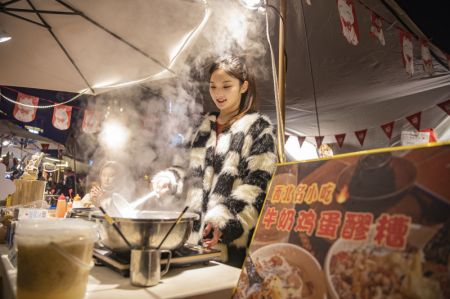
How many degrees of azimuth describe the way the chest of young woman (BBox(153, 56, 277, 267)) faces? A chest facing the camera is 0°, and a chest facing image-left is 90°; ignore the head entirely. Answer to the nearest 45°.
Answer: approximately 45°

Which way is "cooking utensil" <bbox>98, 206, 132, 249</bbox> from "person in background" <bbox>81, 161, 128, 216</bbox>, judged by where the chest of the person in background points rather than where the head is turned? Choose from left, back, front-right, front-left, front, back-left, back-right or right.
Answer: front-left

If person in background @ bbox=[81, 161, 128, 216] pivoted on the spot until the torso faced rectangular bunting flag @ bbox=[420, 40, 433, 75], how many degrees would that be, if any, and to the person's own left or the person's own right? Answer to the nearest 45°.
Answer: approximately 135° to the person's own left

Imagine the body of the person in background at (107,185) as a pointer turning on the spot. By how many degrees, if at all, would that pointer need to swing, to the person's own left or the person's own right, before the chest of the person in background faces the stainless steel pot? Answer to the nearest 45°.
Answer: approximately 45° to the person's own left

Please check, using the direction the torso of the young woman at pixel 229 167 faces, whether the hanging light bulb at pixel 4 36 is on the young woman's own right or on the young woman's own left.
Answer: on the young woman's own right
